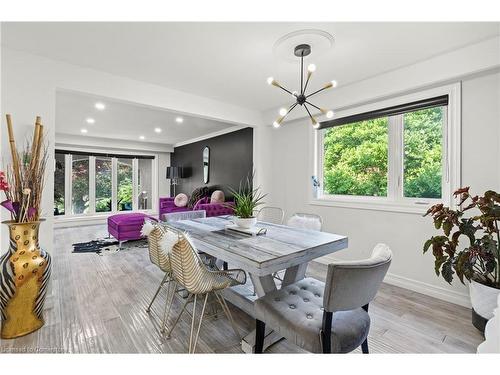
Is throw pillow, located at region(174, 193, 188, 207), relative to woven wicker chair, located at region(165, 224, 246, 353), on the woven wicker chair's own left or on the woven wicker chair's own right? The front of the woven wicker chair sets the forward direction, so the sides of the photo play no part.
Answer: on the woven wicker chair's own left

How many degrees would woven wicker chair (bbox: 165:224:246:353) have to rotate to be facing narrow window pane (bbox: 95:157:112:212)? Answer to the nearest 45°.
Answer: approximately 90° to its left

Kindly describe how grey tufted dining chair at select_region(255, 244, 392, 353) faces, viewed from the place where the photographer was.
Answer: facing away from the viewer and to the left of the viewer

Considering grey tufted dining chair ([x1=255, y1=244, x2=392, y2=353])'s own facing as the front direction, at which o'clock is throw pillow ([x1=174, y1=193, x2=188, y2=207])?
The throw pillow is roughly at 12 o'clock from the grey tufted dining chair.

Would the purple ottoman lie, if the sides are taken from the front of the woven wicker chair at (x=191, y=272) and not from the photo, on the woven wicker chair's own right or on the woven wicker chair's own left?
on the woven wicker chair's own left

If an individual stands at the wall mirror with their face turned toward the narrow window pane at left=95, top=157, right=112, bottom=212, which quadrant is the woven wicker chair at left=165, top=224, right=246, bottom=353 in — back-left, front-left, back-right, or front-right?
back-left

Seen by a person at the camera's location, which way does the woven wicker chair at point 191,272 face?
facing away from the viewer and to the right of the viewer

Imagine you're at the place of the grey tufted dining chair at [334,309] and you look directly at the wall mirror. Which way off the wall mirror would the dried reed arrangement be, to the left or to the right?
left

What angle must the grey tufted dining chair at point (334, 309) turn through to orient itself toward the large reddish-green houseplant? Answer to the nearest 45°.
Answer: approximately 90° to its right
